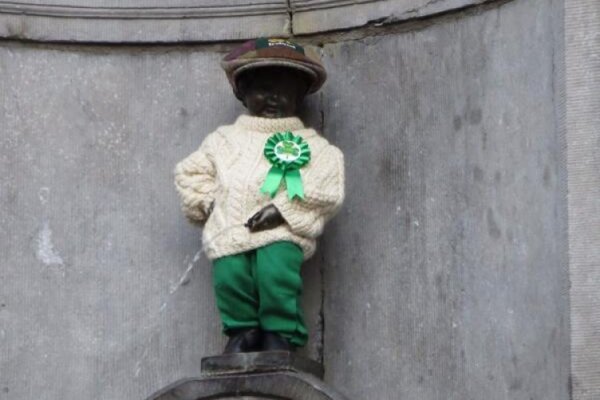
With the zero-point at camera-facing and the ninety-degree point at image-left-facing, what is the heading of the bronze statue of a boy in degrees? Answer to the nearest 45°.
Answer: approximately 0°
